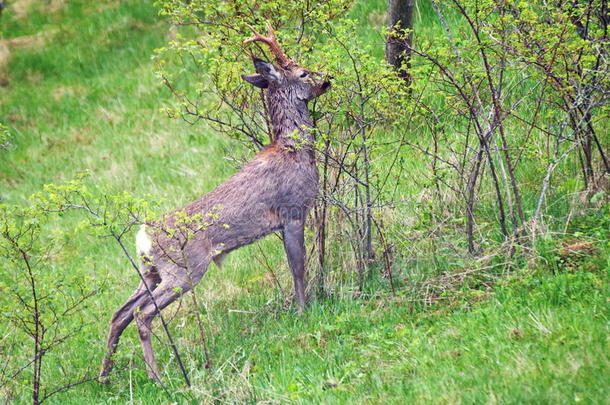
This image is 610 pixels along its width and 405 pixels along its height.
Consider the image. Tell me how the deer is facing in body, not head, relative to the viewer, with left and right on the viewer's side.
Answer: facing to the right of the viewer
